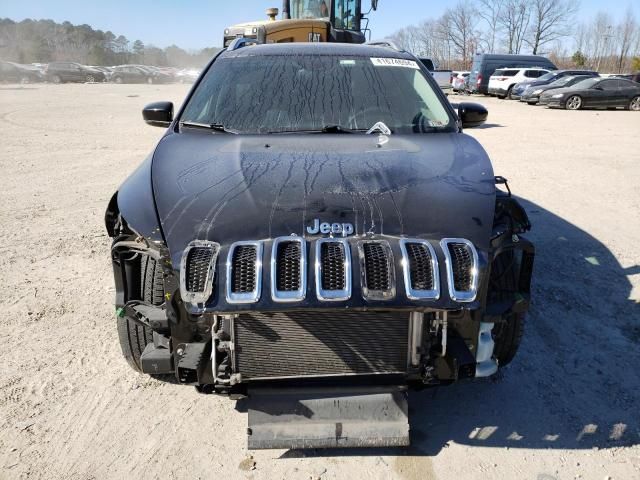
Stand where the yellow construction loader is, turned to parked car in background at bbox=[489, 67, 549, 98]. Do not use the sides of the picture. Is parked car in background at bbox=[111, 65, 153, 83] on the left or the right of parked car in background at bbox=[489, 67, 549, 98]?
left

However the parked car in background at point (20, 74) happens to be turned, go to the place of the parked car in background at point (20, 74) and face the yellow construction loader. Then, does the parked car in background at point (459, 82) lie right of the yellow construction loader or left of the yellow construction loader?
left

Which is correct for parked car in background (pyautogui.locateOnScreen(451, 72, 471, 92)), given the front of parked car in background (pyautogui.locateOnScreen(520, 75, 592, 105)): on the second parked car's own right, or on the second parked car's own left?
on the second parked car's own right

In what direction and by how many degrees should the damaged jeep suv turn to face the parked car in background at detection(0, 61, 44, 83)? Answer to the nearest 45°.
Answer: approximately 135° to its right

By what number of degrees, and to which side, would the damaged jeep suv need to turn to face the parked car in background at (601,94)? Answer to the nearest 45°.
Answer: approximately 135° to its left

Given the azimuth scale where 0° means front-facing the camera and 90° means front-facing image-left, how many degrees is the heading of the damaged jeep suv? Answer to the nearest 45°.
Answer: approximately 0°
